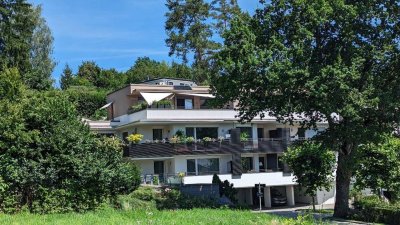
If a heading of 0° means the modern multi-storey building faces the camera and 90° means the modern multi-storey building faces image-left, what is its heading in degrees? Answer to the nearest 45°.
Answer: approximately 0°

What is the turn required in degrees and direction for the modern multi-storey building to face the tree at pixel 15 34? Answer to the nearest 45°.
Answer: approximately 90° to its right

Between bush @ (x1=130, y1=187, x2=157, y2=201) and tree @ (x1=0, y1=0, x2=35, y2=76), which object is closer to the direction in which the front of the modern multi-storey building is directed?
the bush

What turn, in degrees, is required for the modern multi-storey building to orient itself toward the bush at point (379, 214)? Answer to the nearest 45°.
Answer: approximately 45° to its left

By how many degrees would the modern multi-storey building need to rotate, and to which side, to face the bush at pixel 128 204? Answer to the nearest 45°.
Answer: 0° — it already faces it
